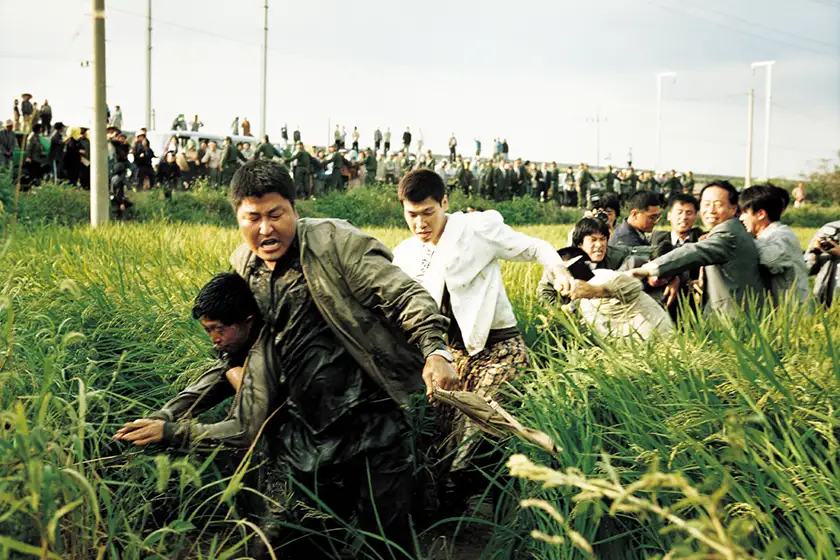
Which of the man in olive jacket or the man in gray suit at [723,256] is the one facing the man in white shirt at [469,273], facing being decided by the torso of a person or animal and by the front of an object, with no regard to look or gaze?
the man in gray suit

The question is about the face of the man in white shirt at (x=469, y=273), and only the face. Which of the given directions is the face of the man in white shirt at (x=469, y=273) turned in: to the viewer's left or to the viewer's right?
to the viewer's left

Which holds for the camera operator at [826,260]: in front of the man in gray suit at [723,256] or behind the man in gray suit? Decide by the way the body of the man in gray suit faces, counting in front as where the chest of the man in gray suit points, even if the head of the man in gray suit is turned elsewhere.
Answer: behind

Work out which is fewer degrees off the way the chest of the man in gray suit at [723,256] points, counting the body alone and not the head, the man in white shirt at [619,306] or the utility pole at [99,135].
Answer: the man in white shirt

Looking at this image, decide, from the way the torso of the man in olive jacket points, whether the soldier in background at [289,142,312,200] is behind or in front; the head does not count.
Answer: behind

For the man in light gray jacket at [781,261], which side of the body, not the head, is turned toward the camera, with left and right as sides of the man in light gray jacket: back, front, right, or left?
left

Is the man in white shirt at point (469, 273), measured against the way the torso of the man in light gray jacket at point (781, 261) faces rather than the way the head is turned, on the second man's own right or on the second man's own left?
on the second man's own left
